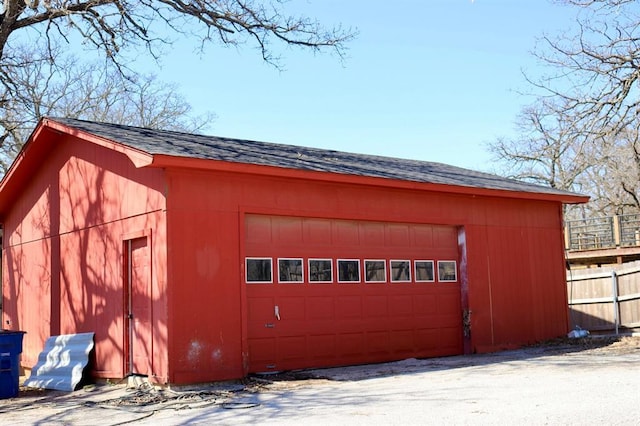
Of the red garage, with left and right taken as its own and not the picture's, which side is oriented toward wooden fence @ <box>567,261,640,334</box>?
left

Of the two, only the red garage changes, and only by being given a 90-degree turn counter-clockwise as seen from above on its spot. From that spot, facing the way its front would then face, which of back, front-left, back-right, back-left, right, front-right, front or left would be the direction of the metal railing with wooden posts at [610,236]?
front
